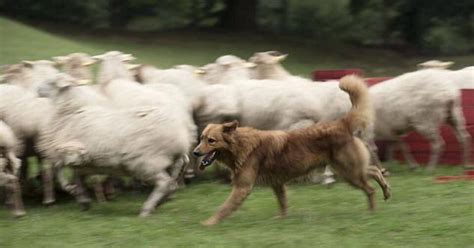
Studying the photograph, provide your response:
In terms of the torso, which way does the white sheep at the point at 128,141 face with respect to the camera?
to the viewer's left

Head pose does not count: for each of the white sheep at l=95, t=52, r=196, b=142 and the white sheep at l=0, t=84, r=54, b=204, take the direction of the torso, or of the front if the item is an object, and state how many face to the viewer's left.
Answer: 2

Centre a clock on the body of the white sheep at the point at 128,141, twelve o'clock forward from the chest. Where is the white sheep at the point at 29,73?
the white sheep at the point at 29,73 is roughly at 2 o'clock from the white sheep at the point at 128,141.

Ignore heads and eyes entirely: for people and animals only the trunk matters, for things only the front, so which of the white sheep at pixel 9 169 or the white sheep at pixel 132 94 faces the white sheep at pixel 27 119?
the white sheep at pixel 132 94

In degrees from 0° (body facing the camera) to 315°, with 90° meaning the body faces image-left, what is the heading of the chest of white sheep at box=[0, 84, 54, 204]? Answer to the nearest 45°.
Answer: approximately 90°

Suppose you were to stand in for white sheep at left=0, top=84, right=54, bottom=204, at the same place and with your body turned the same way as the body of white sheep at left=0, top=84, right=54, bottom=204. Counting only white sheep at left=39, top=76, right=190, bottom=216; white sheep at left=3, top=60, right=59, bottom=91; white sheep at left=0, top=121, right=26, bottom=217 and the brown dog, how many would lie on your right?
1

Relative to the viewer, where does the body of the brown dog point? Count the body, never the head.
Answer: to the viewer's left

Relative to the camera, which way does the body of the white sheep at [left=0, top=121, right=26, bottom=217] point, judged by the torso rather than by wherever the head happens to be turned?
to the viewer's left

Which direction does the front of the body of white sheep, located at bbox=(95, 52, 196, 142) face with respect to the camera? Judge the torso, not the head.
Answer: to the viewer's left

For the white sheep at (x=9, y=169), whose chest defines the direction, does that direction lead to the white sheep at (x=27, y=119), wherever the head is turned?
no

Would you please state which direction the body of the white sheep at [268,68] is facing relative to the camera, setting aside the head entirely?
to the viewer's left

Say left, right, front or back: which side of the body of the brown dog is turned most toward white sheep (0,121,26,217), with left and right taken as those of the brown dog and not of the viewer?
front

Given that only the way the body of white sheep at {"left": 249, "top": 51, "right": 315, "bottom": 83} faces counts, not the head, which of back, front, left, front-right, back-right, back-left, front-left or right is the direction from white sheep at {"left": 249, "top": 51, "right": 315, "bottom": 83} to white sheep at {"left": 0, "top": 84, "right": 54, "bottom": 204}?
front-left

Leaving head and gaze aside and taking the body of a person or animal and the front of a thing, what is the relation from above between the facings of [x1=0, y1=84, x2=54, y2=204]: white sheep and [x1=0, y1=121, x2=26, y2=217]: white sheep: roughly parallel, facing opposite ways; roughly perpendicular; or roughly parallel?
roughly parallel

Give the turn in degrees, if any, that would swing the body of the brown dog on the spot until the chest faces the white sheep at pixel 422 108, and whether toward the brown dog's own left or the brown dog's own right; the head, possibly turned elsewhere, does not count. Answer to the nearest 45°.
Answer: approximately 135° to the brown dog's own right

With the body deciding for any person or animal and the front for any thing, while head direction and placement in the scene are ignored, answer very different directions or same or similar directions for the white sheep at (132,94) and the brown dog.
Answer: same or similar directions

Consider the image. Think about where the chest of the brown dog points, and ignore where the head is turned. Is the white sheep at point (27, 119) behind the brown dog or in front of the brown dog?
in front
